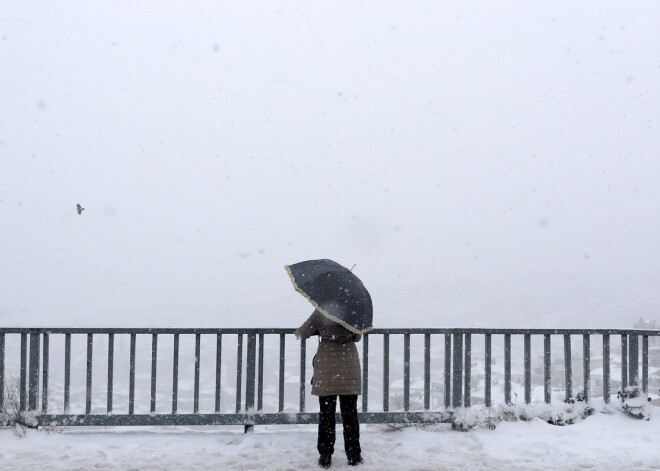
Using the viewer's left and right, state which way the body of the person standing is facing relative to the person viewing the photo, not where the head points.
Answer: facing away from the viewer
